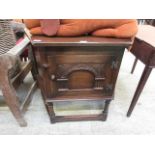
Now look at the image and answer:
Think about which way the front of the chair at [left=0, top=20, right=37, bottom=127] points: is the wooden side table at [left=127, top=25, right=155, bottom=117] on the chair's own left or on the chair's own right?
on the chair's own left
